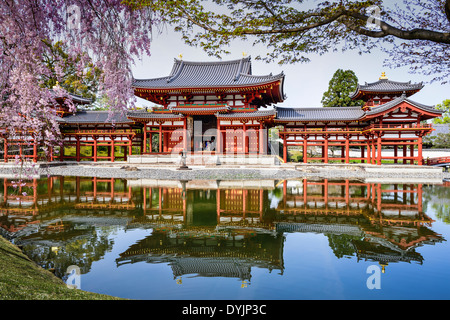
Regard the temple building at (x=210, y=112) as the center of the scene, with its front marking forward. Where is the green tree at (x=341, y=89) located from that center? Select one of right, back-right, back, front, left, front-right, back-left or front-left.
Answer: back-left

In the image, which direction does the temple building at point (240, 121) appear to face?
toward the camera

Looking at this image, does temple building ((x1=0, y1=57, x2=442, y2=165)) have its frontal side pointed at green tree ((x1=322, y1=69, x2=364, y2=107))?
no
